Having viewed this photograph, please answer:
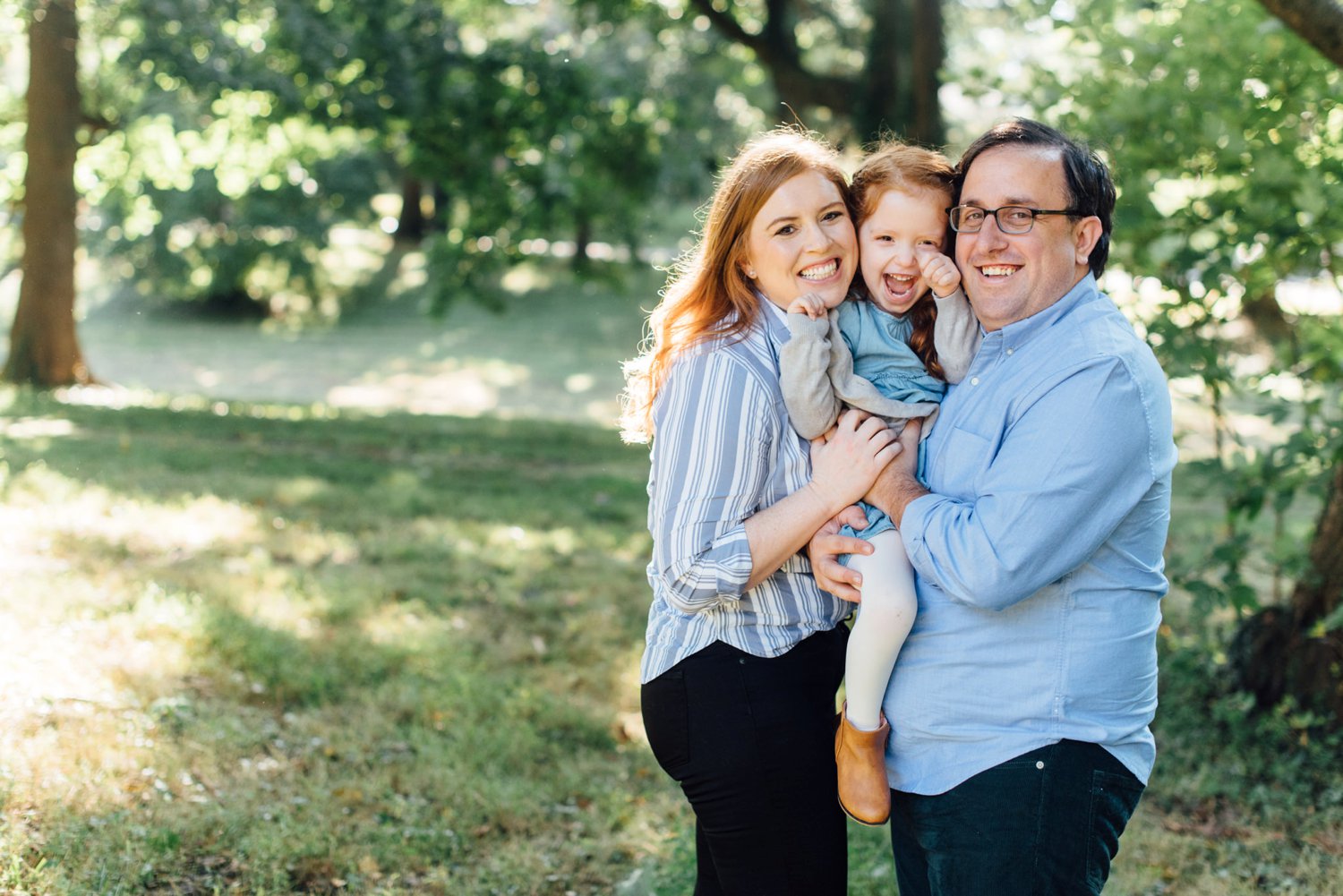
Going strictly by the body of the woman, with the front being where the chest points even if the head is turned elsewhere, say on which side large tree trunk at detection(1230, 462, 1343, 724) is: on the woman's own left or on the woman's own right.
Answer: on the woman's own left

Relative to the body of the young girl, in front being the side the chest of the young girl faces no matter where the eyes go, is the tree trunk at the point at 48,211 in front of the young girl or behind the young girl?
behind

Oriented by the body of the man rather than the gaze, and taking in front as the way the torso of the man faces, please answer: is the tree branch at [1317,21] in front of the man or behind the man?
behind

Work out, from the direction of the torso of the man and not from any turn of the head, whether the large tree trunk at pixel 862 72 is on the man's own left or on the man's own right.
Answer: on the man's own right

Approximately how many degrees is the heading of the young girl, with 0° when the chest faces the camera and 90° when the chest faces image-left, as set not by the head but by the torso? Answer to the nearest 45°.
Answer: approximately 0°

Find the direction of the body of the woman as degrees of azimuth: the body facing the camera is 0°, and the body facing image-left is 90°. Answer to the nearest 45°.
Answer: approximately 270°

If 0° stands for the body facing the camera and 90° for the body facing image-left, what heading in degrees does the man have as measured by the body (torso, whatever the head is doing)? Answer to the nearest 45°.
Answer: approximately 45°

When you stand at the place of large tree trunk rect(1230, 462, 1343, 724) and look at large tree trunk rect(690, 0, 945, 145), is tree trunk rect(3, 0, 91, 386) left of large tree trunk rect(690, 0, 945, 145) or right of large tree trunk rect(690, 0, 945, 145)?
left

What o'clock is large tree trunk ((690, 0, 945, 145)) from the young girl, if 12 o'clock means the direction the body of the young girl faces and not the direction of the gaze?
The large tree trunk is roughly at 6 o'clock from the young girl.

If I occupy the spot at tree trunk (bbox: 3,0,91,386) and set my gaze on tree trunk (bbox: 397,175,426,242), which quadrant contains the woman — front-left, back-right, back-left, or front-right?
back-right
